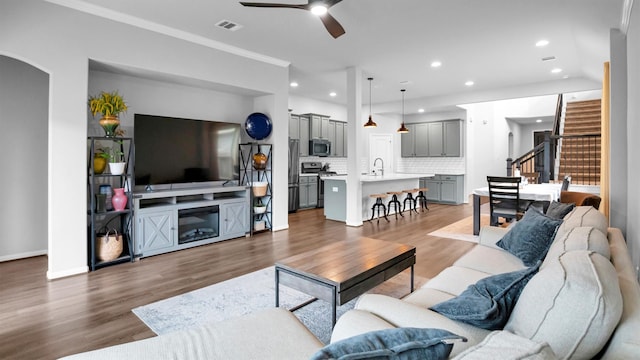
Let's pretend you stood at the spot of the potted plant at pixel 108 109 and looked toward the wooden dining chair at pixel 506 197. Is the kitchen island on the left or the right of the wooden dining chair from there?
left

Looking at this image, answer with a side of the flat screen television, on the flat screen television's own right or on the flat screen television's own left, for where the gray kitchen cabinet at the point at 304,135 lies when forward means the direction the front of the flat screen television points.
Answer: on the flat screen television's own left

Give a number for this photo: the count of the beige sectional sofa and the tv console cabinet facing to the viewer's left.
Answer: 1

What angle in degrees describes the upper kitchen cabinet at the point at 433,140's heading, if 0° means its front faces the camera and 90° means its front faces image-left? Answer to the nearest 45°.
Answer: approximately 45°

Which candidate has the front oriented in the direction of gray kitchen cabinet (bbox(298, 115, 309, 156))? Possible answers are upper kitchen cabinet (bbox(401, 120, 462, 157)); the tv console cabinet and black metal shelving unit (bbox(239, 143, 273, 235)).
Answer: the upper kitchen cabinet

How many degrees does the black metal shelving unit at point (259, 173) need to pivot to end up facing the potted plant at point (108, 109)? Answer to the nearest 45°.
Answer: approximately 90° to its right

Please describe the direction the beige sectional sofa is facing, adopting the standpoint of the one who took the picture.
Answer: facing to the left of the viewer

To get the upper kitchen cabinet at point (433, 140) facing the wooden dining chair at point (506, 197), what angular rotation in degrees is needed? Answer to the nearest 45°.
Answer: approximately 45° to its left

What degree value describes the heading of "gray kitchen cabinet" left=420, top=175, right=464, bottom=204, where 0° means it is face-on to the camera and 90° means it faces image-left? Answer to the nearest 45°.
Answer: approximately 45°

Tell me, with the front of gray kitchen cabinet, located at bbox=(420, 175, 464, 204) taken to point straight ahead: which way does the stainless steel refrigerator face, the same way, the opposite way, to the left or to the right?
to the left
